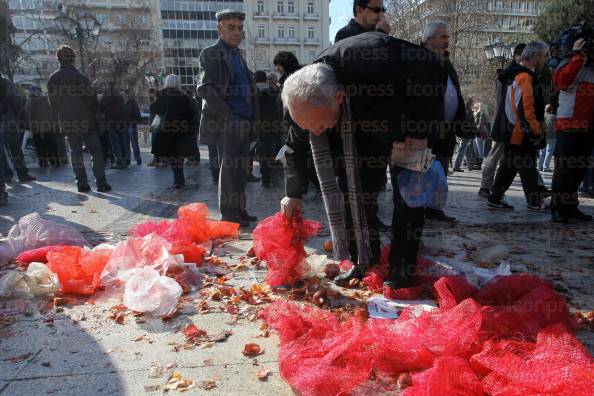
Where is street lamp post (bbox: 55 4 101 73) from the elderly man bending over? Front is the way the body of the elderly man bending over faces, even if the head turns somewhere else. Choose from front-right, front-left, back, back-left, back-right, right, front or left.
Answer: right

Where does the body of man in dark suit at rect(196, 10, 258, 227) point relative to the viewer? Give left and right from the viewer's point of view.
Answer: facing the viewer and to the right of the viewer

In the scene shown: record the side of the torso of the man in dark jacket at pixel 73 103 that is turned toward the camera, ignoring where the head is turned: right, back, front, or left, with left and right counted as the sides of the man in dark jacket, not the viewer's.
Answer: back

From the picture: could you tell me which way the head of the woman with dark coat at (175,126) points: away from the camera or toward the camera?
away from the camera

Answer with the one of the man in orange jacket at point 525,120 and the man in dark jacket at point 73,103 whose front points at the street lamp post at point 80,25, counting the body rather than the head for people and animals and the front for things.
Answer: the man in dark jacket

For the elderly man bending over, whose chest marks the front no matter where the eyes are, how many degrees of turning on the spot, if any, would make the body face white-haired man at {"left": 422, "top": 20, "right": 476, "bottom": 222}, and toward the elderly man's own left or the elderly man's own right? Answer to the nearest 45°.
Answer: approximately 180°

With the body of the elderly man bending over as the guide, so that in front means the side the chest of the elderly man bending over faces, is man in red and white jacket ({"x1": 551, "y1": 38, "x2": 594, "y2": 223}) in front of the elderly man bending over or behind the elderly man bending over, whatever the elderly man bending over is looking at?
behind

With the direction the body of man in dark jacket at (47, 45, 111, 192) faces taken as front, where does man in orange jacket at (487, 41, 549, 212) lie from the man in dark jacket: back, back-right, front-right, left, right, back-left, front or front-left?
back-right

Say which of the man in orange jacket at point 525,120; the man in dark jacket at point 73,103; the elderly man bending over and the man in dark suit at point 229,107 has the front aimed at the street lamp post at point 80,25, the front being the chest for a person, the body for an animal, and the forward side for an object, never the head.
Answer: the man in dark jacket at point 73,103

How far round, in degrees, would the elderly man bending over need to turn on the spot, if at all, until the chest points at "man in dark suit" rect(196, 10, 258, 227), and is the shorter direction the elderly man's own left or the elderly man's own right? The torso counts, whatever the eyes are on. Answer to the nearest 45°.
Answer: approximately 90° to the elderly man's own right

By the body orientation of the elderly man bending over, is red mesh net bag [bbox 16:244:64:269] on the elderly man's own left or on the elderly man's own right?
on the elderly man's own right
